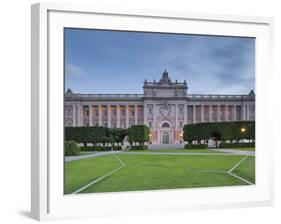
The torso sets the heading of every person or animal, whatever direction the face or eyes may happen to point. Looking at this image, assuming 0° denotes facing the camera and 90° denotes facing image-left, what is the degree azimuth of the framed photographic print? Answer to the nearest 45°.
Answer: approximately 315°
